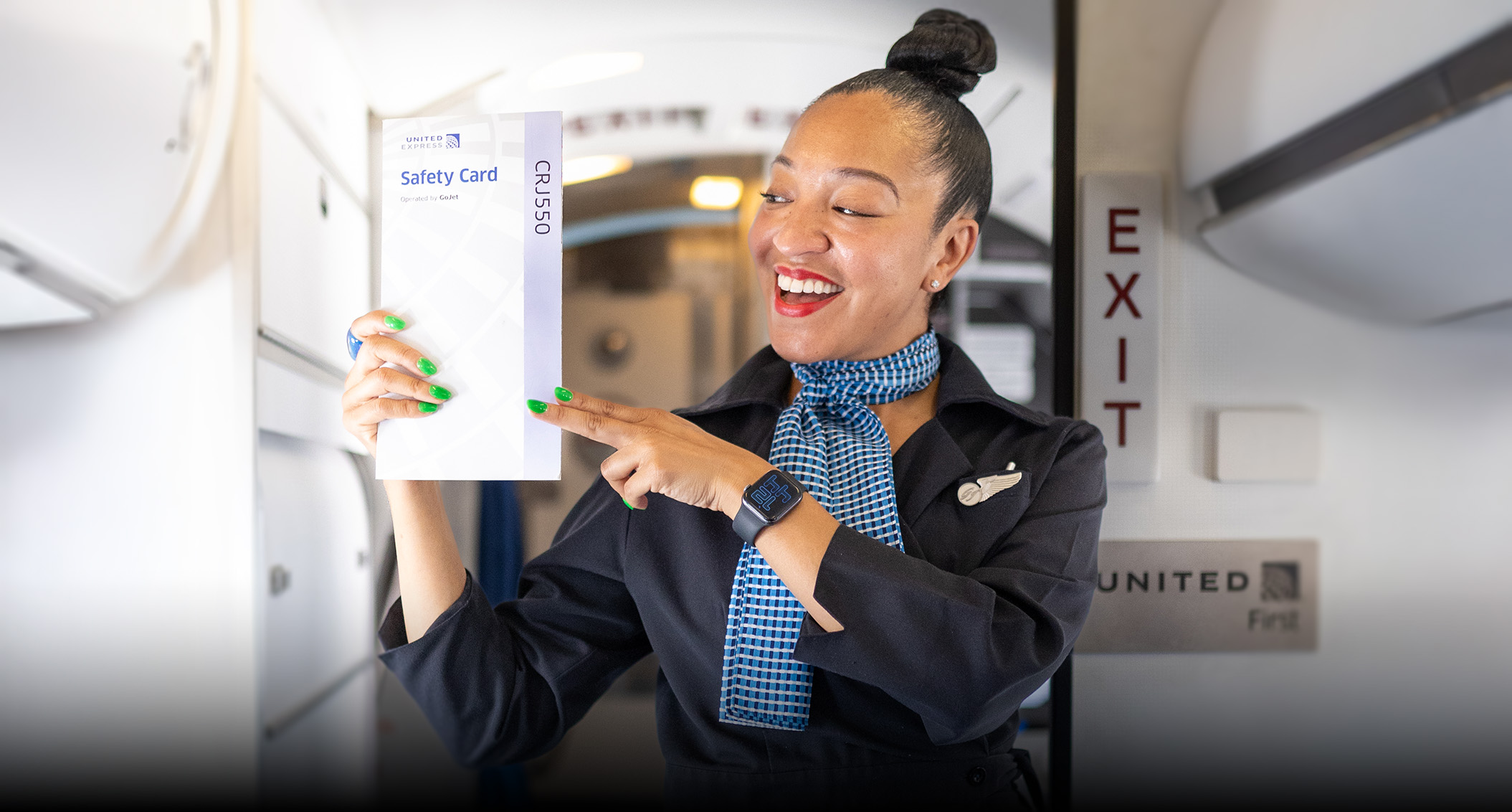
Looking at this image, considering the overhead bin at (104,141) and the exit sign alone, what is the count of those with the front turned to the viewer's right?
1

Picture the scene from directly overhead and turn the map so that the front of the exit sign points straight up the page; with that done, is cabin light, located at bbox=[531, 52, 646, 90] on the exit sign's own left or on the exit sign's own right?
on the exit sign's own right

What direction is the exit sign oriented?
toward the camera

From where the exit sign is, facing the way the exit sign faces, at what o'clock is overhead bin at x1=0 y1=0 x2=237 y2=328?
The overhead bin is roughly at 2 o'clock from the exit sign.

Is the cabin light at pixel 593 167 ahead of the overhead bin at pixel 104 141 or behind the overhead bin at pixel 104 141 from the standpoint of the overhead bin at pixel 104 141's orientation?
ahead

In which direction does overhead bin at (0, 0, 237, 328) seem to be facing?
to the viewer's right

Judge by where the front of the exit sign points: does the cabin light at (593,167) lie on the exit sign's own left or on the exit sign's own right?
on the exit sign's own right
